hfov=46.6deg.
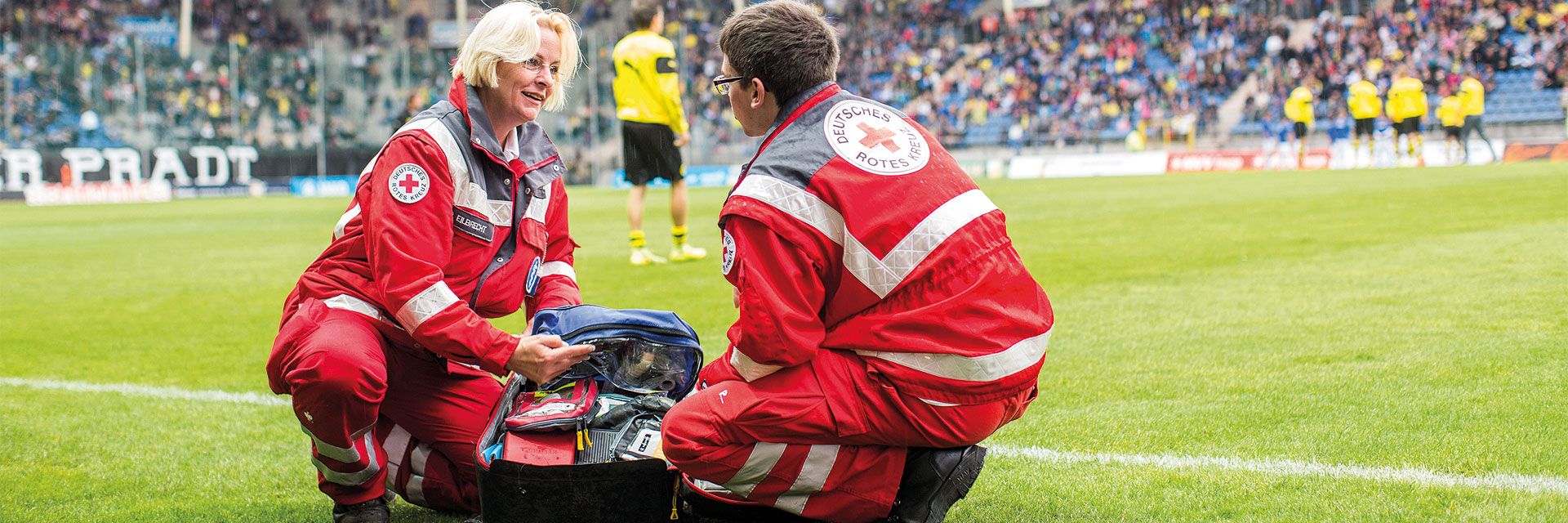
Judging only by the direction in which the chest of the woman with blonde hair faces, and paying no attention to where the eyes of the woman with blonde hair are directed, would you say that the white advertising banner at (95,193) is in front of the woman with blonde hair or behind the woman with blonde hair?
behind

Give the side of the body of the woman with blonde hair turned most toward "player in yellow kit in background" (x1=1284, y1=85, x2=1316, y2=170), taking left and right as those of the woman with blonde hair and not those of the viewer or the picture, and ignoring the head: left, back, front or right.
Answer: left

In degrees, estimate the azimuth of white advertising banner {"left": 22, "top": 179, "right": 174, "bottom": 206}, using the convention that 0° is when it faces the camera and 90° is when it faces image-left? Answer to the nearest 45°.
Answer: approximately 0°

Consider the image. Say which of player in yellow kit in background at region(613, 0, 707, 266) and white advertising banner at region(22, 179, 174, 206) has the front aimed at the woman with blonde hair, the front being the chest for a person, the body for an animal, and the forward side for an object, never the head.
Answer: the white advertising banner

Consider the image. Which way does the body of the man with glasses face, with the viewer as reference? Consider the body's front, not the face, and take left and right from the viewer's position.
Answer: facing away from the viewer and to the left of the viewer

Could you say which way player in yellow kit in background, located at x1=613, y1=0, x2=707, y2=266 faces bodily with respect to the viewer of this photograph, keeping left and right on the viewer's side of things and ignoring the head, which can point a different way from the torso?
facing away from the viewer and to the right of the viewer

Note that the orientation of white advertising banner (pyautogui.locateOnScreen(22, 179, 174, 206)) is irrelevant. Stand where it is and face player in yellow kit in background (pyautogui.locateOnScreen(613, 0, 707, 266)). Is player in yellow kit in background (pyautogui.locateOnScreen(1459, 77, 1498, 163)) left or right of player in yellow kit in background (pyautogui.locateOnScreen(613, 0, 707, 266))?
left

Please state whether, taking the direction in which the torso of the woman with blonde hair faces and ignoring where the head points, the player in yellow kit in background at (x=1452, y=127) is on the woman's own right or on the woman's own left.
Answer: on the woman's own left

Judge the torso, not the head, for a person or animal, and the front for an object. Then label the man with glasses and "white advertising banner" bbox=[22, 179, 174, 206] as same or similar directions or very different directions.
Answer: very different directions

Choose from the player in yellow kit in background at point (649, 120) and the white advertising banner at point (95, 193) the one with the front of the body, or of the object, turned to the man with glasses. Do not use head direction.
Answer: the white advertising banner

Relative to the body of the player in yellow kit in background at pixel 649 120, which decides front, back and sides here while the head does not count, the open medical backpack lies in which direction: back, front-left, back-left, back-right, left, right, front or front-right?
back-right
